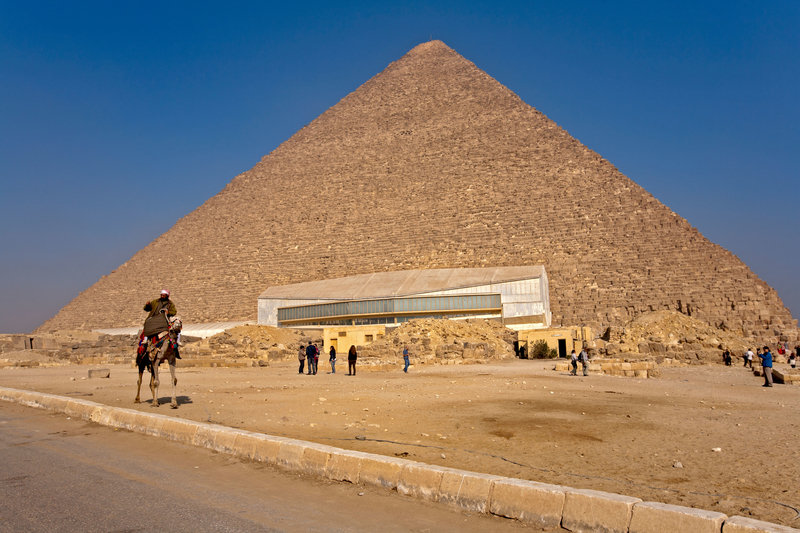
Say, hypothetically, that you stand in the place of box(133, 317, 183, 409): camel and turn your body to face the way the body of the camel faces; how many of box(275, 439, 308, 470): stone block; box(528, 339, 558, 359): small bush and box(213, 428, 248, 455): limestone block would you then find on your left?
1

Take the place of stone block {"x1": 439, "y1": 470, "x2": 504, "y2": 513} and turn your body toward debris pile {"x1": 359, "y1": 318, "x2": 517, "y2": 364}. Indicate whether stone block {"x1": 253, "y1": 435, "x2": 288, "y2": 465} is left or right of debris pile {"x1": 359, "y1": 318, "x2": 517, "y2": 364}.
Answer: left

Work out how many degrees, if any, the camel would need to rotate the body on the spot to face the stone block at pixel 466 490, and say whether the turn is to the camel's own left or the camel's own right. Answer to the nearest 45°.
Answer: approximately 45° to the camel's own right

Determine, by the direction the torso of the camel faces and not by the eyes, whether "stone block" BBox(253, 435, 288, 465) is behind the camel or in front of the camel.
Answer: in front

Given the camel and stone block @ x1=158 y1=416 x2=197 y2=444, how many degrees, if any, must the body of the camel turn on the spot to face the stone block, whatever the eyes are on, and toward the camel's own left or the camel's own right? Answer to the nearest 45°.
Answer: approximately 45° to the camel's own right

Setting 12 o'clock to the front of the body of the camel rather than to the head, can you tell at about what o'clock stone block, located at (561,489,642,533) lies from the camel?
The stone block is roughly at 1 o'clock from the camel.

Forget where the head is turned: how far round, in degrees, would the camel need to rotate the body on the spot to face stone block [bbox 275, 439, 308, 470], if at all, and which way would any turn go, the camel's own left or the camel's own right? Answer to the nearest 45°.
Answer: approximately 45° to the camel's own right

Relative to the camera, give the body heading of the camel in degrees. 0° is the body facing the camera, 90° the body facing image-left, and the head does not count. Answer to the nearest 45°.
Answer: approximately 315°

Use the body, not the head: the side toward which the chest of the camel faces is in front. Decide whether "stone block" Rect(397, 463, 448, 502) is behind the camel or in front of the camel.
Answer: in front

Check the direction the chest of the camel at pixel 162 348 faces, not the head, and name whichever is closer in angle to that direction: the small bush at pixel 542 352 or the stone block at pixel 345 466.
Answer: the stone block

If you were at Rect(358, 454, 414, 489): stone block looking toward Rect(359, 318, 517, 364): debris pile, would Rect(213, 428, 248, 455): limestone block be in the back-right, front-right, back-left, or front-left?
front-left
